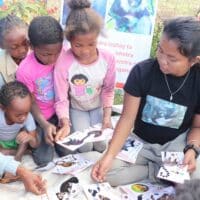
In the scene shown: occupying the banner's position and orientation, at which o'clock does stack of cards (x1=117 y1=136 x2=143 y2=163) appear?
The stack of cards is roughly at 12 o'clock from the banner.

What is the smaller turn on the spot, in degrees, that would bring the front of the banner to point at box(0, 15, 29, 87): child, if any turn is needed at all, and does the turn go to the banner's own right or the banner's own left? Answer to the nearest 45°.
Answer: approximately 45° to the banner's own right

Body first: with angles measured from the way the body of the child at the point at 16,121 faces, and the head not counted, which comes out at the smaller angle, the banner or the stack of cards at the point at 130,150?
the stack of cards

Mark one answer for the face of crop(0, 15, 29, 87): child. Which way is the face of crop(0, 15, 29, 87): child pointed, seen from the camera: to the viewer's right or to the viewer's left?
to the viewer's right

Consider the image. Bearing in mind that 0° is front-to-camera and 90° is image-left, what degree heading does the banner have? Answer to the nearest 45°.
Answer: approximately 0°

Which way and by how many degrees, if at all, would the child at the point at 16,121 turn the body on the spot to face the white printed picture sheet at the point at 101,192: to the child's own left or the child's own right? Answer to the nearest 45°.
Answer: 0° — they already face it

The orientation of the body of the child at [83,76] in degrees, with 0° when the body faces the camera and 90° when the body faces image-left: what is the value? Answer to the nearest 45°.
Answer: approximately 0°

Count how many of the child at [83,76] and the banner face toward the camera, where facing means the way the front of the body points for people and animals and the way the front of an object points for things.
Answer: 2

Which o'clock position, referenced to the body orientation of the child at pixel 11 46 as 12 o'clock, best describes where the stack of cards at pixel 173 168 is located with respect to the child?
The stack of cards is roughly at 12 o'clock from the child.

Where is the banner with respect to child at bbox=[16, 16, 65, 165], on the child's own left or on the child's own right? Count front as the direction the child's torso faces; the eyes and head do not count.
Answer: on the child's own left
